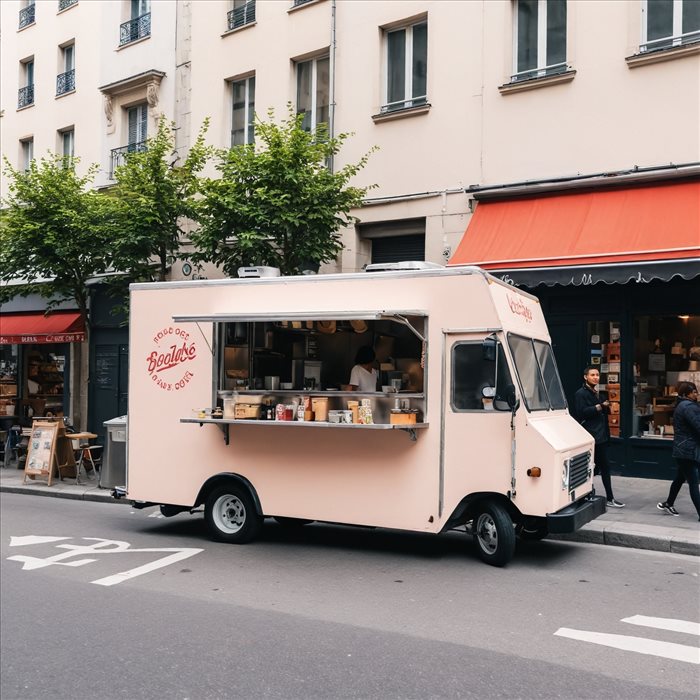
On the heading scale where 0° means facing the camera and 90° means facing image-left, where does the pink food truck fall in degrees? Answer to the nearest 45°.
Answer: approximately 315°

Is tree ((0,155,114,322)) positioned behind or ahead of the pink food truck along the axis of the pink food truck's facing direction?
behind

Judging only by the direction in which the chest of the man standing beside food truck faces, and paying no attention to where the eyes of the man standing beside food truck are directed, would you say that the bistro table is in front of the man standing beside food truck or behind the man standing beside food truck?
behind

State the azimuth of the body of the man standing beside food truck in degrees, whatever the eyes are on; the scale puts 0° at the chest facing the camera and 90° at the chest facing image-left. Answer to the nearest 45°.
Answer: approximately 315°
